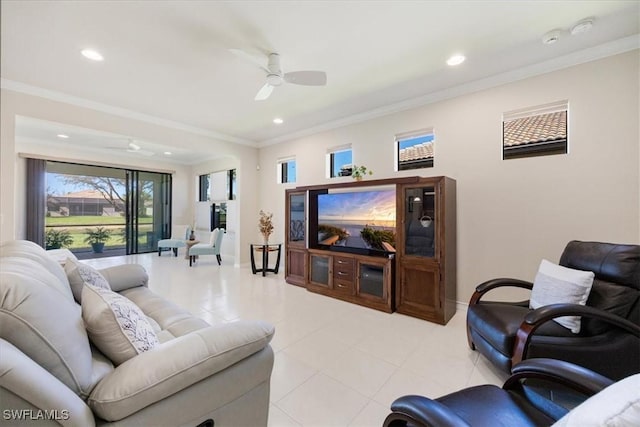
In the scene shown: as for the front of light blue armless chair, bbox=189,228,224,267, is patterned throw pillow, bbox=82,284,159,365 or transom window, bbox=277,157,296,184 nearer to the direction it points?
the patterned throw pillow

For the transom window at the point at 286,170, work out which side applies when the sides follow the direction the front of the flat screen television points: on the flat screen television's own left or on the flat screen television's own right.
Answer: on the flat screen television's own right

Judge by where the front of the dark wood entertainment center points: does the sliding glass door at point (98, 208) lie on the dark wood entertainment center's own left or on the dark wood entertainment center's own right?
on the dark wood entertainment center's own right

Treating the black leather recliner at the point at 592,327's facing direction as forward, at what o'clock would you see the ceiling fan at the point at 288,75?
The ceiling fan is roughly at 1 o'clock from the black leather recliner.

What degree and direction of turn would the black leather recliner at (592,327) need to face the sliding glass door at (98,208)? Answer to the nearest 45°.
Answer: approximately 45° to its right

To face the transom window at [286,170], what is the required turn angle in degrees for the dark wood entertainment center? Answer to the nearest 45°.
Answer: approximately 90° to its right
